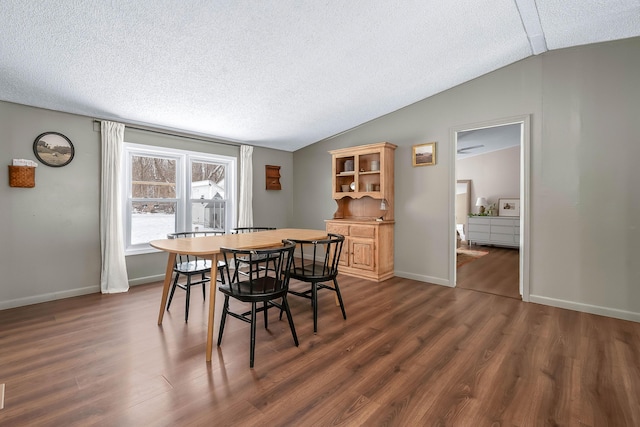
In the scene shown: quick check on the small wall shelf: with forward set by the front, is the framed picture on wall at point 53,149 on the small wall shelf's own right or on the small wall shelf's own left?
on the small wall shelf's own right

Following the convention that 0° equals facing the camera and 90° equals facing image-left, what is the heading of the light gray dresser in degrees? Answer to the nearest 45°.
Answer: approximately 0°

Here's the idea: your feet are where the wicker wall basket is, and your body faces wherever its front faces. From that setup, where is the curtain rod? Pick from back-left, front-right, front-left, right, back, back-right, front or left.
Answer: left

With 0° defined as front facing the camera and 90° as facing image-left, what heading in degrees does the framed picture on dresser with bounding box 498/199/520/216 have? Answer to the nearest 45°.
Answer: approximately 0°

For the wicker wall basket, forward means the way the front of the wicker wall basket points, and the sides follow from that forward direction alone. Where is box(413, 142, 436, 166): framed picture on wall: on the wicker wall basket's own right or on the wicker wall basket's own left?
on the wicker wall basket's own left

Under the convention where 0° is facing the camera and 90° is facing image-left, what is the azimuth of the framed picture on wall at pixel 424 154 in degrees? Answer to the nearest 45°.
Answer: approximately 45°
